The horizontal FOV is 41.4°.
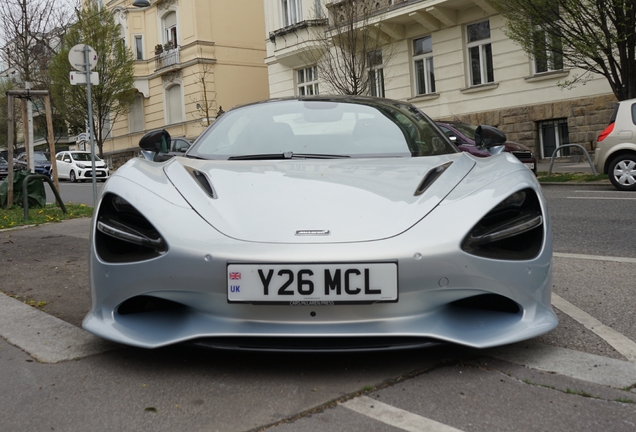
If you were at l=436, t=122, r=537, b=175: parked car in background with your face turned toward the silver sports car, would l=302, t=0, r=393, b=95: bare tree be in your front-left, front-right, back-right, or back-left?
back-right

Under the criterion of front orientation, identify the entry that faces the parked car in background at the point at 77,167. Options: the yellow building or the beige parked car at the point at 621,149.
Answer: the yellow building

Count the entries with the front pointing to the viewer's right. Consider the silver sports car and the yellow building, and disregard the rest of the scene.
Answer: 0

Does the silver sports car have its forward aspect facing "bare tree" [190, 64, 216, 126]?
no

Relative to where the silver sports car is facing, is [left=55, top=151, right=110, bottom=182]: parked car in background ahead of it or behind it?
behind

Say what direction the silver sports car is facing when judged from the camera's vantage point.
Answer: facing the viewer

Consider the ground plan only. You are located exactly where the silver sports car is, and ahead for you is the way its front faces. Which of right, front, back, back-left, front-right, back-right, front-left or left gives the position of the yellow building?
back

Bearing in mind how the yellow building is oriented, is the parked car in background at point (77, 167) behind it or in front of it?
in front

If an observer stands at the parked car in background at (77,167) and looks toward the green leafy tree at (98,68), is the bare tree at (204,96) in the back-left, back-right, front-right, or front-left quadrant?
front-right

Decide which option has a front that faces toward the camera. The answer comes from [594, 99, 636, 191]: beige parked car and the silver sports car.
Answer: the silver sports car
